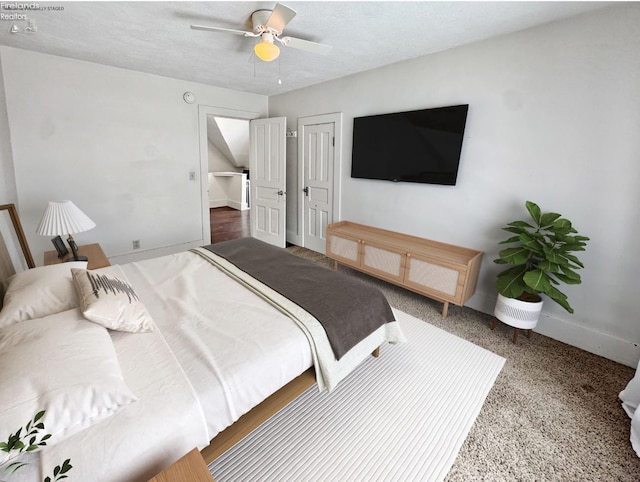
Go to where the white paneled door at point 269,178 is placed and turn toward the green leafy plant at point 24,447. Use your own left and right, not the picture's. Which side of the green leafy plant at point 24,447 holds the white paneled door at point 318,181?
left

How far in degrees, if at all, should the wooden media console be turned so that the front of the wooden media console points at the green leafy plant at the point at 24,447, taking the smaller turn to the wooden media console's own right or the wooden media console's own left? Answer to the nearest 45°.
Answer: approximately 45° to the wooden media console's own left

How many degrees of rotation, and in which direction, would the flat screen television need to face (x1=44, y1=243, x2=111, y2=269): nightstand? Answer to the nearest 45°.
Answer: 0° — it already faces it

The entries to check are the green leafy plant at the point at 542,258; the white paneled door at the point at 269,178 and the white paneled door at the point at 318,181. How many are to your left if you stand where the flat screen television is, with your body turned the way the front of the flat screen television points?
1

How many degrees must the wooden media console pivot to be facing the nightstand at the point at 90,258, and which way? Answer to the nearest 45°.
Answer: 0° — it already faces it

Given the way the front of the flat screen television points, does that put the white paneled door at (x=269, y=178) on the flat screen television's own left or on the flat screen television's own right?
on the flat screen television's own right

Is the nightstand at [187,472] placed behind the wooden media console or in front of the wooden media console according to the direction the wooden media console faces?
in front

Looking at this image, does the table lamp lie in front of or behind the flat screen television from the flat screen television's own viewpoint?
in front

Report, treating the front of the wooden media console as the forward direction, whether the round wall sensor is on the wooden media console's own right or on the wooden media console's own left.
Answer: on the wooden media console's own right

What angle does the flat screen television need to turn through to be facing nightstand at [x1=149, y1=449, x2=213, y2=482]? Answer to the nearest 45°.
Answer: approximately 45° to its left

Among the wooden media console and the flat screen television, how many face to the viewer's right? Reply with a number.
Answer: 0

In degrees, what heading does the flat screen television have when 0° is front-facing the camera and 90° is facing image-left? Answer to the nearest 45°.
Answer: approximately 45°

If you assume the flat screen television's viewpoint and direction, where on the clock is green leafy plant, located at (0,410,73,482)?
The green leafy plant is roughly at 11 o'clock from the flat screen television.
